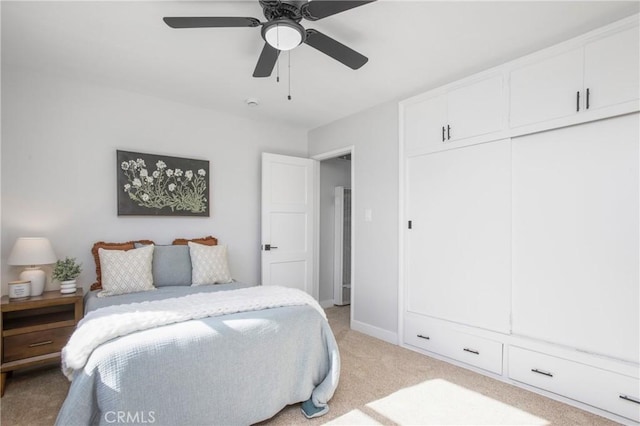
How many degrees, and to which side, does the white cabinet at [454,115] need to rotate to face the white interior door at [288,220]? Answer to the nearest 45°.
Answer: approximately 45° to its right

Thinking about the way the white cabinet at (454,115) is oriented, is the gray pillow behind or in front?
in front

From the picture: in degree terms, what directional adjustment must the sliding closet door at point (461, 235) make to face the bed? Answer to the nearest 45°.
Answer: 0° — it already faces it

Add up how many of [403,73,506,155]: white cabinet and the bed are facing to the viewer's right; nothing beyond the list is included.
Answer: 0

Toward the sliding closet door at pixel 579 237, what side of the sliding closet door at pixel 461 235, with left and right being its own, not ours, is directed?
left

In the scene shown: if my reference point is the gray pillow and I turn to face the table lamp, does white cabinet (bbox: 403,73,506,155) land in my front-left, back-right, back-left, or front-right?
back-left

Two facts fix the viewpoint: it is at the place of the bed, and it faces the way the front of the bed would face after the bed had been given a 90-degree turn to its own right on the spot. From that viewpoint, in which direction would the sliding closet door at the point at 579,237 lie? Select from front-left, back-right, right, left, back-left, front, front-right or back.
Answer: back

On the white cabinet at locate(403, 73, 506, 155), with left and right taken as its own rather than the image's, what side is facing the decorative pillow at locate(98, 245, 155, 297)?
front

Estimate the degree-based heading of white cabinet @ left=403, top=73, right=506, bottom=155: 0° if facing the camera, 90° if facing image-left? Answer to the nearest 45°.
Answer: approximately 45°

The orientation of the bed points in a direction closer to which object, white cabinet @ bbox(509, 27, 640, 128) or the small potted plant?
the white cabinet

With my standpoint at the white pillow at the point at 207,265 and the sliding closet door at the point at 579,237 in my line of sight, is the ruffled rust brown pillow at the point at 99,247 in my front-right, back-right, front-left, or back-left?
back-right

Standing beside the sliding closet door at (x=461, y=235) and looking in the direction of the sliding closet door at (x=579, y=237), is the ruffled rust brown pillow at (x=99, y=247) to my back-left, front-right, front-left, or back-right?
back-right

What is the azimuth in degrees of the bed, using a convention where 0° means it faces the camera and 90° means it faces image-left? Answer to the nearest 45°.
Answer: approximately 0°

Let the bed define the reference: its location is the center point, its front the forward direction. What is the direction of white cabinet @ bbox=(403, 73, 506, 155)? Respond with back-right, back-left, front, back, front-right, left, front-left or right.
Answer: left

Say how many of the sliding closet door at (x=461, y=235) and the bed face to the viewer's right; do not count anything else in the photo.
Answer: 0

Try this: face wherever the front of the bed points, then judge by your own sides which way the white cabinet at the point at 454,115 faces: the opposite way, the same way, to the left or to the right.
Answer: to the right
